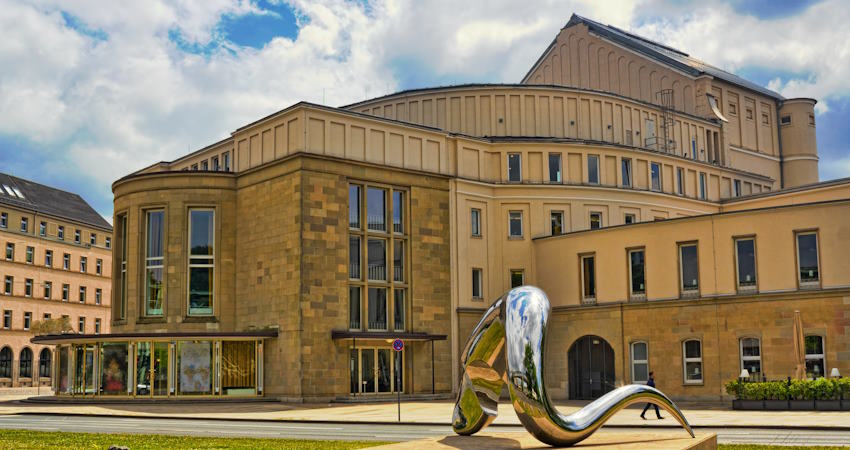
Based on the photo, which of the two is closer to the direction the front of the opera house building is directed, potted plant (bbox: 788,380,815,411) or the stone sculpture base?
the stone sculpture base

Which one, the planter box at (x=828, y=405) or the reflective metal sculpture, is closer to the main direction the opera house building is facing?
the reflective metal sculpture

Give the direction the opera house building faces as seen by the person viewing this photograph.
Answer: facing the viewer and to the left of the viewer

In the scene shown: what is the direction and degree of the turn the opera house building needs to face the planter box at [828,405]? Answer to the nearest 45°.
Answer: approximately 90° to its left

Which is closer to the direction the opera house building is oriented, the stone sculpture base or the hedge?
the stone sculpture base

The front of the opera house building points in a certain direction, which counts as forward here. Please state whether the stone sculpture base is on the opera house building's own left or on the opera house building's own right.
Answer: on the opera house building's own left

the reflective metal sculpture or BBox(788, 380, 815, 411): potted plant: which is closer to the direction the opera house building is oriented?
the reflective metal sculpture

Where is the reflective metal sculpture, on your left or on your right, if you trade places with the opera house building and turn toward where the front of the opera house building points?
on your left

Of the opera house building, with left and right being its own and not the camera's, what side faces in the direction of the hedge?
left

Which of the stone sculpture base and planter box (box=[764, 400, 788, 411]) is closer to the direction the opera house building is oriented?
the stone sculpture base

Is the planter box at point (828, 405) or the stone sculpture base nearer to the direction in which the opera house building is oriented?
the stone sculpture base

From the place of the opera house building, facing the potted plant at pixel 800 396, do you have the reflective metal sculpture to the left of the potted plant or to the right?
right

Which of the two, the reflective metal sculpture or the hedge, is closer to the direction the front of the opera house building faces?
the reflective metal sculpture

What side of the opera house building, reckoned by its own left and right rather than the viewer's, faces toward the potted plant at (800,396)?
left
